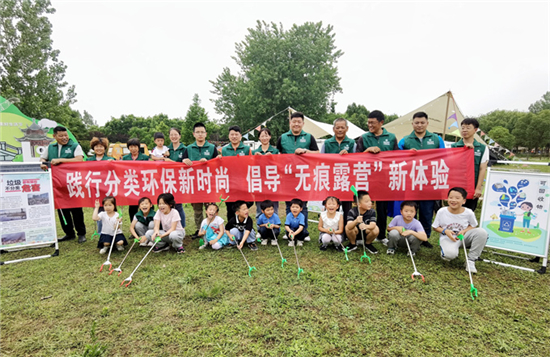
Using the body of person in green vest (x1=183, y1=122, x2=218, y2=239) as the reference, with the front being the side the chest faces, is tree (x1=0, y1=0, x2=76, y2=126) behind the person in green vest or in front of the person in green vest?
behind

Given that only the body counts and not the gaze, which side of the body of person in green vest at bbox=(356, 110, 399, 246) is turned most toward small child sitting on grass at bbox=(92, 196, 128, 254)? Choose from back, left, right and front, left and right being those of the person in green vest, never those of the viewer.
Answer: right

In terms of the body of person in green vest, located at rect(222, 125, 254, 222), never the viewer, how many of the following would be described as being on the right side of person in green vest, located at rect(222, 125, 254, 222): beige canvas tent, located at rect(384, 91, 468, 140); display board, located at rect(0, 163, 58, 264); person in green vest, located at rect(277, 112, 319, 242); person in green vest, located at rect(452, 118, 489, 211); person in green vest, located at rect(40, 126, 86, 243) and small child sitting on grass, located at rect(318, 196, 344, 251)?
2

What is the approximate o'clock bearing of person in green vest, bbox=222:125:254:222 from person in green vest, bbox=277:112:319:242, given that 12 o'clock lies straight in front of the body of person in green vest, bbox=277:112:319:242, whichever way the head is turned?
person in green vest, bbox=222:125:254:222 is roughly at 3 o'clock from person in green vest, bbox=277:112:319:242.

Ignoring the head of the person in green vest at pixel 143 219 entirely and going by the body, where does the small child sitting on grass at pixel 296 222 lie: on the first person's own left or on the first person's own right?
on the first person's own left

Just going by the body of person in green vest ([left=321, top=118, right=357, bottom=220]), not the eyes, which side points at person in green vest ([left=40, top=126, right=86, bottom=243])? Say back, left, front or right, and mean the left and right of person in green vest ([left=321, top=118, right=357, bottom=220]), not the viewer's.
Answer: right

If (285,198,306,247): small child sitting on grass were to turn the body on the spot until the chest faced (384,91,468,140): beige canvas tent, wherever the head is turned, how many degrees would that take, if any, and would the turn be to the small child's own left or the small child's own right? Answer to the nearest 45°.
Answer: approximately 135° to the small child's own left

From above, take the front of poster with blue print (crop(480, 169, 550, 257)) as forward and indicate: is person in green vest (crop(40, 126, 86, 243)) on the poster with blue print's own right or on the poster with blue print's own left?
on the poster with blue print's own right

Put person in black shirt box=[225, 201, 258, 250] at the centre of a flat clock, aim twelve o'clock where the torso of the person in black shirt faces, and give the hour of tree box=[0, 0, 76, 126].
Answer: The tree is roughly at 6 o'clock from the person in black shirt.
